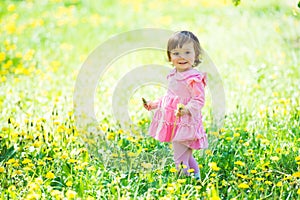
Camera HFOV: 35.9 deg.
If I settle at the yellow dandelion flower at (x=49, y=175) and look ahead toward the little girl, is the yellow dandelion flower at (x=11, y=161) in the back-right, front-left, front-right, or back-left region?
back-left

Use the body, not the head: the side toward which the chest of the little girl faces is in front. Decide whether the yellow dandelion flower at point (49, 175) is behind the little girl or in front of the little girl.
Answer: in front

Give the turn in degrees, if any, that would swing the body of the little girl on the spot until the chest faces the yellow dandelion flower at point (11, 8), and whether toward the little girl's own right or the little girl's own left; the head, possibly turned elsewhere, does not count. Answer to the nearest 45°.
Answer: approximately 90° to the little girl's own right

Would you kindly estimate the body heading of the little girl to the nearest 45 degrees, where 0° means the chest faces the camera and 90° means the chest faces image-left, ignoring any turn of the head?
approximately 45°

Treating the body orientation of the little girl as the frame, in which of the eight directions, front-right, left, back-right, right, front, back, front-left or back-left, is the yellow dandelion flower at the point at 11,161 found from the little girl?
front-right

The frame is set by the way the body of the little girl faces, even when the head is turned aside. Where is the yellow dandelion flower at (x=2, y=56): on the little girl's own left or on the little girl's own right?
on the little girl's own right
